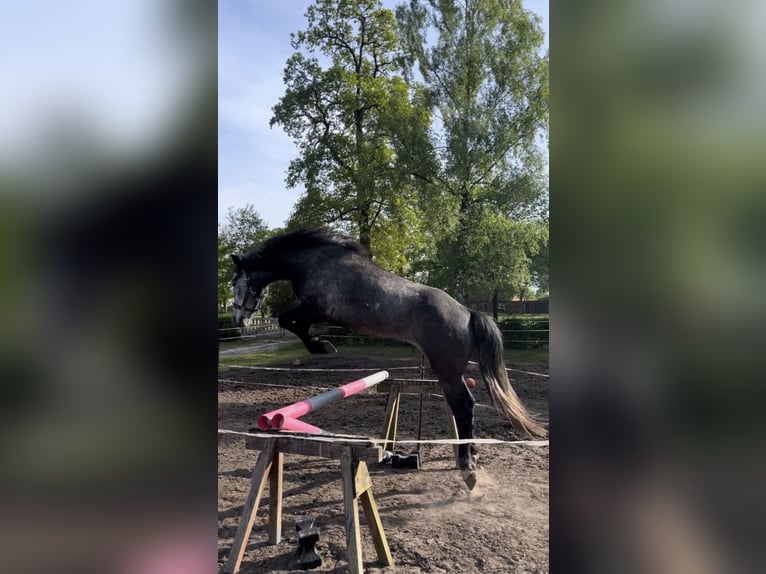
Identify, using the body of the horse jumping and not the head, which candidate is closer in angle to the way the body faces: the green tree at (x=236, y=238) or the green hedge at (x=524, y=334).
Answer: the green tree

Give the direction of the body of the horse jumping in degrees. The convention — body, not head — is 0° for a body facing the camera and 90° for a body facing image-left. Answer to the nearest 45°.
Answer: approximately 90°

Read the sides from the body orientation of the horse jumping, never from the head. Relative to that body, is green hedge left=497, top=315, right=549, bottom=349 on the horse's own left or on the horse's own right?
on the horse's own right

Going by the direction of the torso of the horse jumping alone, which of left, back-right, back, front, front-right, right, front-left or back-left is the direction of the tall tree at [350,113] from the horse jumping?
right

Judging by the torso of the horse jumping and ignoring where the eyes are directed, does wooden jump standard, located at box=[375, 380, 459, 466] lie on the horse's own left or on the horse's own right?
on the horse's own right

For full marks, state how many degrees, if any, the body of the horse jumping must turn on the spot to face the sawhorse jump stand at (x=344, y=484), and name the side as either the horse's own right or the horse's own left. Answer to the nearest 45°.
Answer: approximately 90° to the horse's own left

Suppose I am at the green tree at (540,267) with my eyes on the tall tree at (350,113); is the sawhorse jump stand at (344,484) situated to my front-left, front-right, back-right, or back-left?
front-left
